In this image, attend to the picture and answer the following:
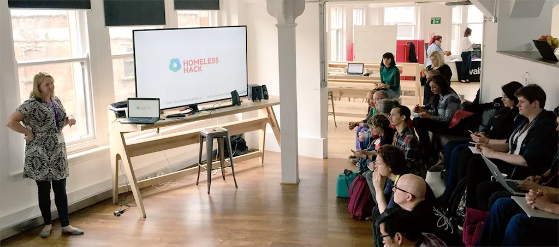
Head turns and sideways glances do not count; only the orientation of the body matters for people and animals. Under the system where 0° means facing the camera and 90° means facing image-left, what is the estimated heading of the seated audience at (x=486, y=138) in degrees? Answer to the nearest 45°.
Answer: approximately 90°

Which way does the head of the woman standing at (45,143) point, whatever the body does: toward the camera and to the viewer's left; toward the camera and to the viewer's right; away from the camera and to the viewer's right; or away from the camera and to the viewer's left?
toward the camera and to the viewer's right

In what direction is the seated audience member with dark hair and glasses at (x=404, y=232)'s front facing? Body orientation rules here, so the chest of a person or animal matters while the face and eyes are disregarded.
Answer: to the viewer's left

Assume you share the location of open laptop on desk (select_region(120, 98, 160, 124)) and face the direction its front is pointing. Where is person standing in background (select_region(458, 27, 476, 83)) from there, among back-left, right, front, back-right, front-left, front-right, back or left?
back-left

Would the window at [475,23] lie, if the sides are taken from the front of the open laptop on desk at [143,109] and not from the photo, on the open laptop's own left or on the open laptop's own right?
on the open laptop's own left

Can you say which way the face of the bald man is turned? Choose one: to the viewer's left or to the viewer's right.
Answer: to the viewer's left

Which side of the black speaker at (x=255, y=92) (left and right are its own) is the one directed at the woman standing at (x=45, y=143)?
right

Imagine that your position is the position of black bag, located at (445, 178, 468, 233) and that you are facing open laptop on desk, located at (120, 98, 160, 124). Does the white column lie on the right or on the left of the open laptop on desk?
right

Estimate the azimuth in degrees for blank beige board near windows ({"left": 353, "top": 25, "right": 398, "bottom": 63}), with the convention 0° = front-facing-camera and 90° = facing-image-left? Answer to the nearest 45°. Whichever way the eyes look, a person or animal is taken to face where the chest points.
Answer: approximately 0°

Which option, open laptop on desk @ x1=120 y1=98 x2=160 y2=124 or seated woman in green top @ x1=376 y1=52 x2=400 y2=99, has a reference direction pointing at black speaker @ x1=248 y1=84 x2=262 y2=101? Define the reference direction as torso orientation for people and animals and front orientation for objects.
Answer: the seated woman in green top

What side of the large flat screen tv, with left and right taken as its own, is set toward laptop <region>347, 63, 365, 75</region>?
left
